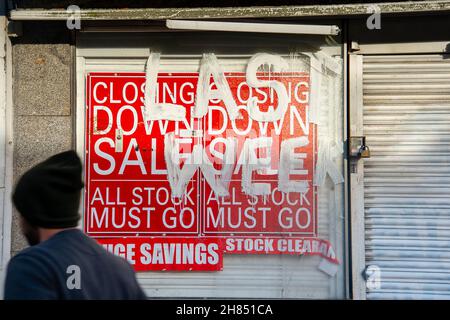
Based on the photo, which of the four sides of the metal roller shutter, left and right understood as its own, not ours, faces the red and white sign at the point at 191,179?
right

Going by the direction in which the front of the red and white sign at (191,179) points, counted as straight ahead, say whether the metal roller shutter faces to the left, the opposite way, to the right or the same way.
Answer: the same way

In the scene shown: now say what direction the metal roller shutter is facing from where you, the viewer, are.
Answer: facing the viewer

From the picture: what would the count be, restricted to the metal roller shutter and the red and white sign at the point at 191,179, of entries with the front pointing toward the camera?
2

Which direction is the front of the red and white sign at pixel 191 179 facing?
toward the camera

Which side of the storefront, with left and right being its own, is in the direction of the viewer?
front

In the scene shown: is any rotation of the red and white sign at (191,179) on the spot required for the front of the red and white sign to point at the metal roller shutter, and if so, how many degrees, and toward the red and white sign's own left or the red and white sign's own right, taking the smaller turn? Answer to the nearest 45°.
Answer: approximately 90° to the red and white sign's own left
